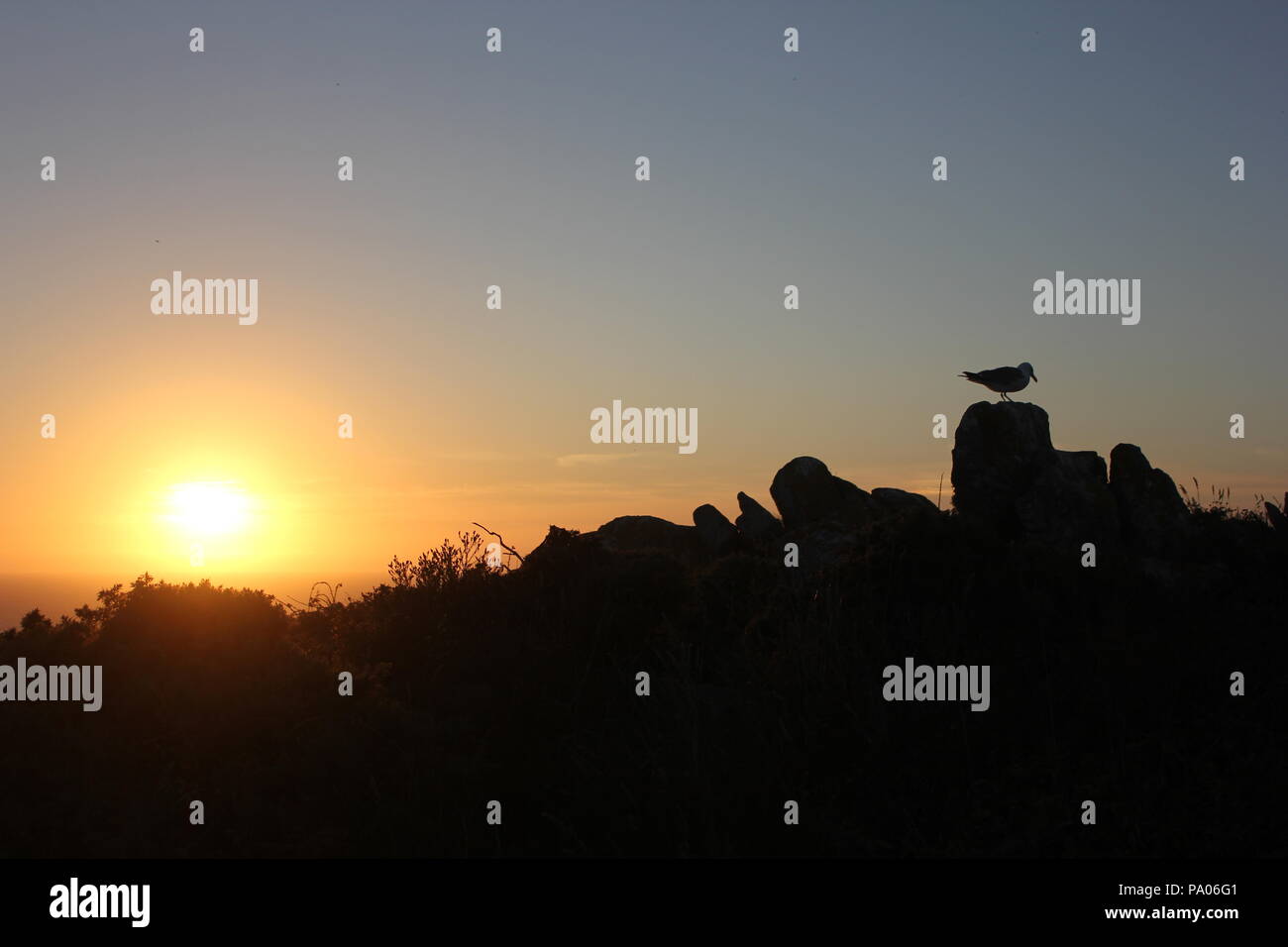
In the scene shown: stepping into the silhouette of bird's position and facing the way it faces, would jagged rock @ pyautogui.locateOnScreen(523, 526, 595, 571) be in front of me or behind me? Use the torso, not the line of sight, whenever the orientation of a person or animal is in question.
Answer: behind

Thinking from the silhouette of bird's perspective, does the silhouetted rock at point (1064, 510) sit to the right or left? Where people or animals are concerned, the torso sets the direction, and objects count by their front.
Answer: on its right

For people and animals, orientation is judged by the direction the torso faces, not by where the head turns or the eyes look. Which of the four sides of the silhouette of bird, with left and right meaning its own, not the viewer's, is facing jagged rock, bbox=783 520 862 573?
back

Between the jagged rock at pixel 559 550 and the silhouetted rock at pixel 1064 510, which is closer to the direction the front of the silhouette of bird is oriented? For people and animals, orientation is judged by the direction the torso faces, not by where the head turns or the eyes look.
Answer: the silhouetted rock

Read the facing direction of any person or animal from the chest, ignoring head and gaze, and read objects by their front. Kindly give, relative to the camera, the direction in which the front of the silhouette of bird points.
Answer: facing to the right of the viewer
